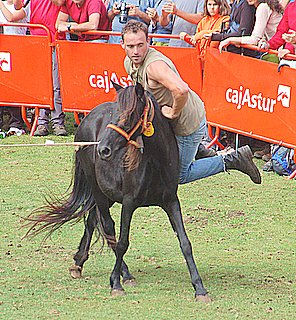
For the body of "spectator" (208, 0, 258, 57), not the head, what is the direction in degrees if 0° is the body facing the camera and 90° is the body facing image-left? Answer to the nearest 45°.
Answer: approximately 45°

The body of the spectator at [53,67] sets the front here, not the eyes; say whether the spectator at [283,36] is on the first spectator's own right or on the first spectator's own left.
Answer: on the first spectator's own left

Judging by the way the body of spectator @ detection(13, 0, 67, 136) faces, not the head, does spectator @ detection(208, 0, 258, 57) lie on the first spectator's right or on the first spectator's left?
on the first spectator's left

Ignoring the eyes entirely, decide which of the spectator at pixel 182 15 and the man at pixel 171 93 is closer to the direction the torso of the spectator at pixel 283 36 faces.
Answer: the man

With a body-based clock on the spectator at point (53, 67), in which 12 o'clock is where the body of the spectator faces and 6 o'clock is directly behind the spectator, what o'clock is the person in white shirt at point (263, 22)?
The person in white shirt is roughly at 10 o'clock from the spectator.

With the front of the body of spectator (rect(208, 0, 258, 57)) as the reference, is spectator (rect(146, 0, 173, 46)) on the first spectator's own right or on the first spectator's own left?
on the first spectator's own right

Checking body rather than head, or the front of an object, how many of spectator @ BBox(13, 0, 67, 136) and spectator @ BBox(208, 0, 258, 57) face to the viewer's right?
0

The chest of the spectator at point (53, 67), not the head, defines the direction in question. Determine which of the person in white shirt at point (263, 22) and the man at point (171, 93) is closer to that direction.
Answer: the man

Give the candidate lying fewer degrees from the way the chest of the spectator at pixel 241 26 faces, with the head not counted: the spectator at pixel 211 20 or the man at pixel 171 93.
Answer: the man

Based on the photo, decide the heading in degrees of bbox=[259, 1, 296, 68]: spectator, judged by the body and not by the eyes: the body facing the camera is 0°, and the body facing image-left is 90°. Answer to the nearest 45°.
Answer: approximately 45°
